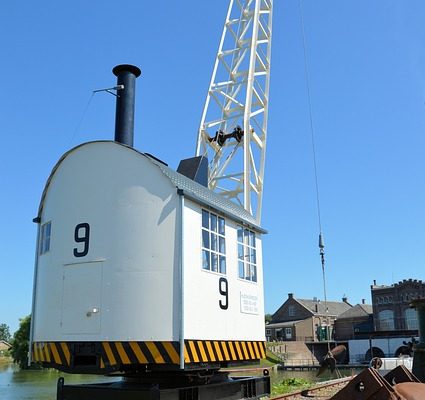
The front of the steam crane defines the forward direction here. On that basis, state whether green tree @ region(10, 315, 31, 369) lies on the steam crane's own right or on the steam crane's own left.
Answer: on the steam crane's own left

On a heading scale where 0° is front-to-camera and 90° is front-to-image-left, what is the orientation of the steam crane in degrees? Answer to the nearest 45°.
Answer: approximately 225°
